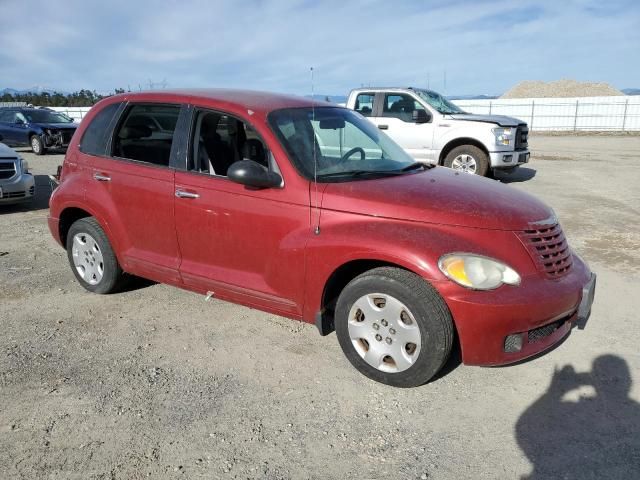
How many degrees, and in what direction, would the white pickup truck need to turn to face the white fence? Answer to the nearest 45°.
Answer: approximately 135° to its left

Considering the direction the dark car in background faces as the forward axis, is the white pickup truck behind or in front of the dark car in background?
in front

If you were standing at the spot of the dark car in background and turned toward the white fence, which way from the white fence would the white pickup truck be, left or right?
right

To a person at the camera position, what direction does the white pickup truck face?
facing the viewer and to the right of the viewer

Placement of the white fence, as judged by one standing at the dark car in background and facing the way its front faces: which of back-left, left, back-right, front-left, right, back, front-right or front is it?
front-left

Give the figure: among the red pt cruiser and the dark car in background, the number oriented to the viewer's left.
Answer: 0

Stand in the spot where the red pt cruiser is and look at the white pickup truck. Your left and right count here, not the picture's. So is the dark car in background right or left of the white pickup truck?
left

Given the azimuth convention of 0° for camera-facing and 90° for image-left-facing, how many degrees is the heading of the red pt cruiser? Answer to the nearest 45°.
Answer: approximately 315°

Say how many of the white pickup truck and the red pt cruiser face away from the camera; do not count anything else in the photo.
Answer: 0

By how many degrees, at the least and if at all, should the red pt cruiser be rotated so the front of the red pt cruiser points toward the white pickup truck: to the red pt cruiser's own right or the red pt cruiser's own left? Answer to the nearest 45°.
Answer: approximately 135° to the red pt cruiser's own left

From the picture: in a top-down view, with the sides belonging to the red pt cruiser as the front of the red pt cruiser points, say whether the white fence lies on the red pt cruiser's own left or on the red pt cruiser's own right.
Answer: on the red pt cruiser's own left

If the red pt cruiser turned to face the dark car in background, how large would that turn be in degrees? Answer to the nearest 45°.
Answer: approximately 180°

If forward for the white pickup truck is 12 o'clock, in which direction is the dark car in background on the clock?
The dark car in background is roughly at 5 o'clock from the white pickup truck.

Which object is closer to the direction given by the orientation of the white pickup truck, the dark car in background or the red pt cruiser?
the red pt cruiser
